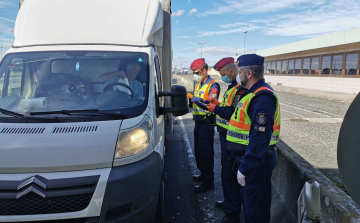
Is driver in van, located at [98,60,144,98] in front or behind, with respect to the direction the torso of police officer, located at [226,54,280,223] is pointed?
in front

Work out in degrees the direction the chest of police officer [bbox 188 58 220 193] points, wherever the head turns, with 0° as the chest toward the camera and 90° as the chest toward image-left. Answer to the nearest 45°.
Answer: approximately 45°

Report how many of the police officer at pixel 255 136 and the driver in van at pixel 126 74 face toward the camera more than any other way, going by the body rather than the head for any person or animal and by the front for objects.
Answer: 1

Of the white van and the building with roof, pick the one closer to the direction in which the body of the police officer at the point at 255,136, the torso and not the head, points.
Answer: the white van

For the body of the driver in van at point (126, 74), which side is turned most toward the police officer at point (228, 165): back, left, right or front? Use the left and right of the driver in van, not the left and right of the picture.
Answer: left

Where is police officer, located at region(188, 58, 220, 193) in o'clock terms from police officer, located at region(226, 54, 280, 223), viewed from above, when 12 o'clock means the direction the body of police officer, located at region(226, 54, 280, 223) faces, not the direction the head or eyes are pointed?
police officer, located at region(188, 58, 220, 193) is roughly at 2 o'clock from police officer, located at region(226, 54, 280, 223).

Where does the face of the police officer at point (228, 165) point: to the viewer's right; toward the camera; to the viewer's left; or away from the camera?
to the viewer's left

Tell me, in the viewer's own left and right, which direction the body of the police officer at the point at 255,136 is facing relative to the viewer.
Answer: facing to the left of the viewer

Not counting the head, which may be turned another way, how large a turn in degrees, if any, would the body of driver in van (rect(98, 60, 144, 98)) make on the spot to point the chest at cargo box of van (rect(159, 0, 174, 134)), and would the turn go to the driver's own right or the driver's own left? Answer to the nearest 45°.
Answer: approximately 180°

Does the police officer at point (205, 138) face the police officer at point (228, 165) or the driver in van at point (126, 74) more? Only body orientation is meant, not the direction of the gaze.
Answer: the driver in van

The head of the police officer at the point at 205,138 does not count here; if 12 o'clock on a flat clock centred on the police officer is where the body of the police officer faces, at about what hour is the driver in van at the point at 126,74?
The driver in van is roughly at 12 o'clock from the police officer.

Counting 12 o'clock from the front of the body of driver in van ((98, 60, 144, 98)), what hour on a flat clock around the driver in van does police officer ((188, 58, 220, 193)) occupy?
The police officer is roughly at 8 o'clock from the driver in van.
